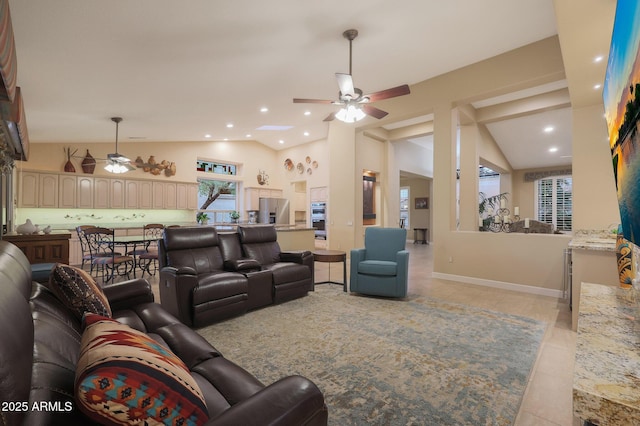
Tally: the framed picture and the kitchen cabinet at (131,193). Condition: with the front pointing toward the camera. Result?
2

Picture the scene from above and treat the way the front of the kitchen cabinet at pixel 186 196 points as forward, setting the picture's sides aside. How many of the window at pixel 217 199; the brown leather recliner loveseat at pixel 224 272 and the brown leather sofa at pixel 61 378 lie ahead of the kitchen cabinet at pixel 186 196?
2

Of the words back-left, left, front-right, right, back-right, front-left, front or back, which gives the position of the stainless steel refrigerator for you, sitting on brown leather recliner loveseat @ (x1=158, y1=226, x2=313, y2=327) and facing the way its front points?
back-left

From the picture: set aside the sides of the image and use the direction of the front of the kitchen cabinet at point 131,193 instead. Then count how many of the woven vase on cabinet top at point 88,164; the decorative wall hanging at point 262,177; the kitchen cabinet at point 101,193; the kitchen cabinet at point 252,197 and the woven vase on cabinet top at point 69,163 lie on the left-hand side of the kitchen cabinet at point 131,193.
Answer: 2

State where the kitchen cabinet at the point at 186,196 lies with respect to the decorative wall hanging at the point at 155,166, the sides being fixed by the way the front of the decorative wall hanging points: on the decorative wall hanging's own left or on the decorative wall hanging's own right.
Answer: on the decorative wall hanging's own left

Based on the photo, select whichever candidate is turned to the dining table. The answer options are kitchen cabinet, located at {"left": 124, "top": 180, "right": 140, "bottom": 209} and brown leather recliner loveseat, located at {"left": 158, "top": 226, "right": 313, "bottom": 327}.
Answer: the kitchen cabinet

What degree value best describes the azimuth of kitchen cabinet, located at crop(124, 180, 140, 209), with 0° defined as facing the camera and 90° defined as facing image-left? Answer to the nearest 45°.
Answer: approximately 0°
